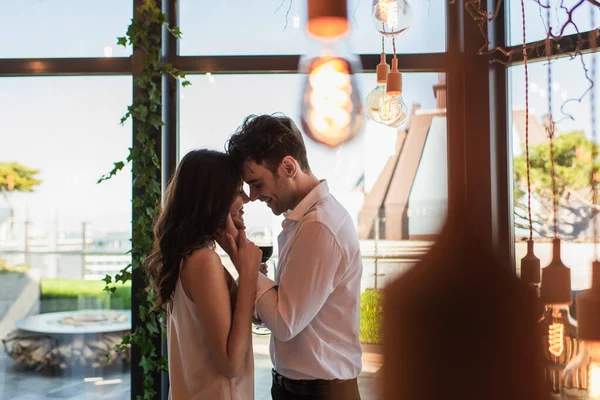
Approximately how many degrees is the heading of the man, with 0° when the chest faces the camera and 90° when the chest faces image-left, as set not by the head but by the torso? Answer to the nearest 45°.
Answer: approximately 90°

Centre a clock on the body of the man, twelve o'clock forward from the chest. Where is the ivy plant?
The ivy plant is roughly at 2 o'clock from the man.

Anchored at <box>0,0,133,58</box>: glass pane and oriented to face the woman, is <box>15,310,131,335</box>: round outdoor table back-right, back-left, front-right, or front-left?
back-left

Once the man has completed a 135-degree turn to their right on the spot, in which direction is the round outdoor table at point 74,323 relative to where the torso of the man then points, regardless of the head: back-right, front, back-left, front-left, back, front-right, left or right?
left

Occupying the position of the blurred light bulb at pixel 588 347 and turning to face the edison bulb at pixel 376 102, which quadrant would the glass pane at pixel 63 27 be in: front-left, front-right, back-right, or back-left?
front-left

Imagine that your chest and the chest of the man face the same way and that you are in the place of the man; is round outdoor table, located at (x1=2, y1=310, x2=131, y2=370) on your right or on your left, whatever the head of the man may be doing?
on your right

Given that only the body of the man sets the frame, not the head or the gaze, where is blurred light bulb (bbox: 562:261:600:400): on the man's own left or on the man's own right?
on the man's own left

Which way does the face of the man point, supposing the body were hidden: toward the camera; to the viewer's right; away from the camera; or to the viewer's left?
to the viewer's left

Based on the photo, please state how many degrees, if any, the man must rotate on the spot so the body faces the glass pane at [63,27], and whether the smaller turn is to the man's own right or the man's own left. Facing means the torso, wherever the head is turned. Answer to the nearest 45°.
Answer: approximately 45° to the man's own right

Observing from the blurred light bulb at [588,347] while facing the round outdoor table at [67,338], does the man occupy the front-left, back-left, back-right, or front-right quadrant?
front-right
